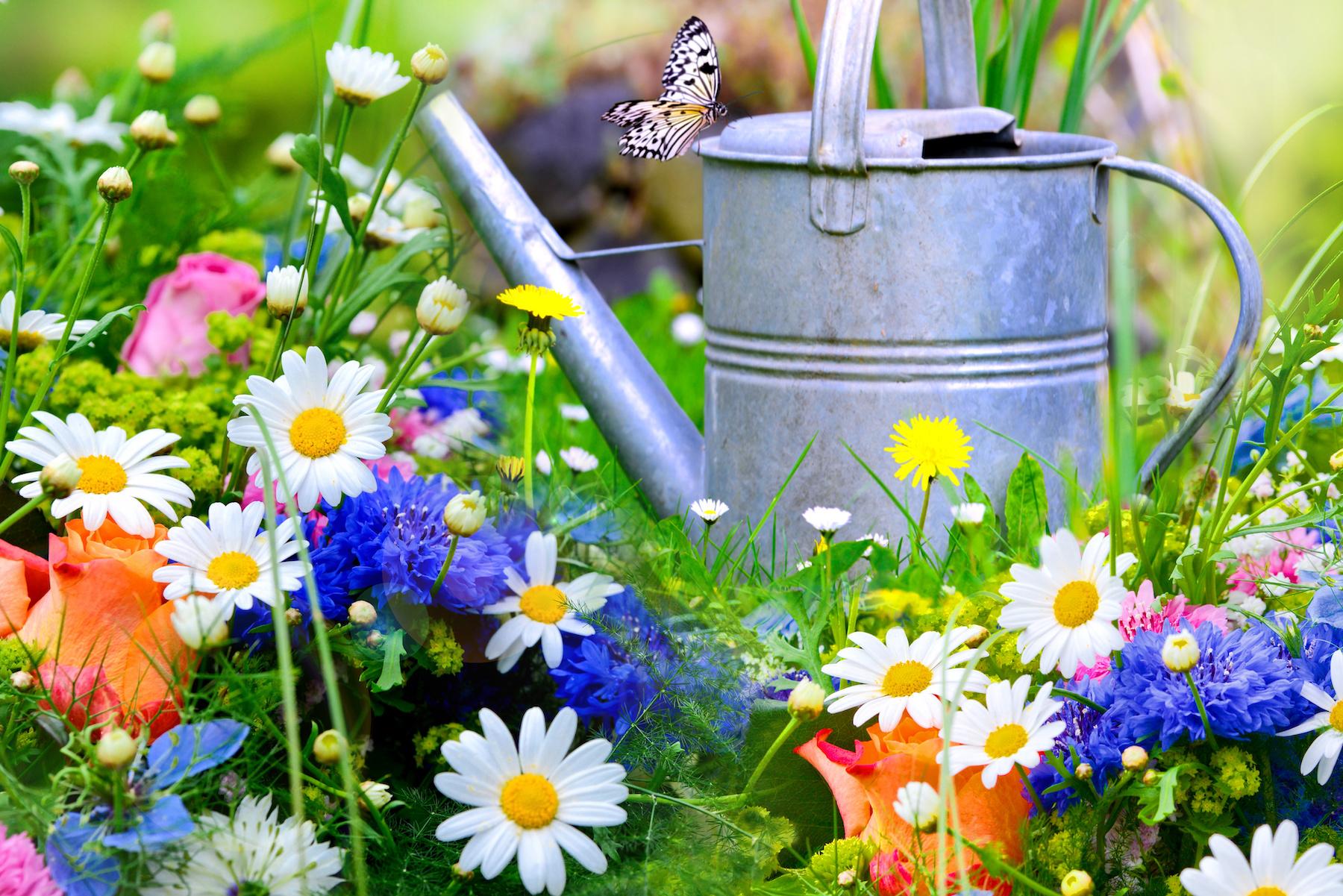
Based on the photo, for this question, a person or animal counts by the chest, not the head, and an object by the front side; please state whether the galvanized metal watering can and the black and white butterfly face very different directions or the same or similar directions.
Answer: very different directions

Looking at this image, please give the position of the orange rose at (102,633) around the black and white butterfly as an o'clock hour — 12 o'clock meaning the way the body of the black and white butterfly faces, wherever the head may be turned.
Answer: The orange rose is roughly at 4 o'clock from the black and white butterfly.

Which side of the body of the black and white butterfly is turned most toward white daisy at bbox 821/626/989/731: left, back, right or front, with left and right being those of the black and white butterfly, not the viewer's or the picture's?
right

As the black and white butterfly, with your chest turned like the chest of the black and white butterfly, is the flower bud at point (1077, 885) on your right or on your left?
on your right

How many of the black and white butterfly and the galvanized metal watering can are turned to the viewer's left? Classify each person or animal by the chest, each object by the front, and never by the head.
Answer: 1

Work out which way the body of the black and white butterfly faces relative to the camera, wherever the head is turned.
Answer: to the viewer's right

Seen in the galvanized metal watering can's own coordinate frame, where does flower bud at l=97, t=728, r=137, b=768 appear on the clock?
The flower bud is roughly at 10 o'clock from the galvanized metal watering can.

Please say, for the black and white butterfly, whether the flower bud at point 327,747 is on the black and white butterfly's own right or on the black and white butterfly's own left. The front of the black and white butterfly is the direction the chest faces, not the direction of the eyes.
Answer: on the black and white butterfly's own right

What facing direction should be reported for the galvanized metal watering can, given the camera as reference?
facing to the left of the viewer
